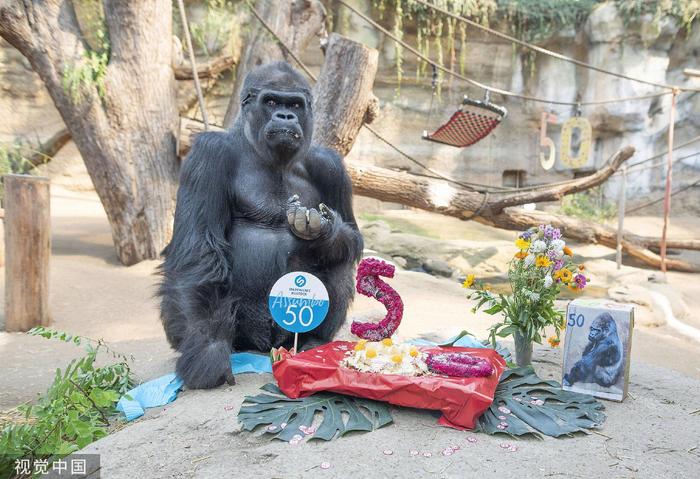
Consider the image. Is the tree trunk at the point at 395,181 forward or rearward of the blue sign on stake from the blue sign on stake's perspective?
rearward

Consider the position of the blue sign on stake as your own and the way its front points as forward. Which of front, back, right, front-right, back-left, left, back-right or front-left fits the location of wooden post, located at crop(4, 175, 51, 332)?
back-right

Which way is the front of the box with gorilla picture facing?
toward the camera

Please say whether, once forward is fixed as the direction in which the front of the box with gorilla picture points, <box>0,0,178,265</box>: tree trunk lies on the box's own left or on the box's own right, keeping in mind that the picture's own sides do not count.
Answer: on the box's own right

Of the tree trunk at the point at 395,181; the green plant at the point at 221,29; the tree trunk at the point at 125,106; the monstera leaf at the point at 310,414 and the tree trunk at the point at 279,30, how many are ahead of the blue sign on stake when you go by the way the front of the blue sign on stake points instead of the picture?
1

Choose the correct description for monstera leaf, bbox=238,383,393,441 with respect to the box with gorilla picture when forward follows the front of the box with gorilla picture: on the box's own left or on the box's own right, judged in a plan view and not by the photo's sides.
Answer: on the box's own right

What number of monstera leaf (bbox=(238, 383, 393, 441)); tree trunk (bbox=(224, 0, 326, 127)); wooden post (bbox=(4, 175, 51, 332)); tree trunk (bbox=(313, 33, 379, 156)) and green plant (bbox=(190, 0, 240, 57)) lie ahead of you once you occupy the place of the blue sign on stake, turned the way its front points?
1

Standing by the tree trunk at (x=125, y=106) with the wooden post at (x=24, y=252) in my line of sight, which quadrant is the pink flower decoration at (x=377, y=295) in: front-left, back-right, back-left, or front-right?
front-left

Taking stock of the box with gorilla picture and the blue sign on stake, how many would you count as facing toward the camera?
2

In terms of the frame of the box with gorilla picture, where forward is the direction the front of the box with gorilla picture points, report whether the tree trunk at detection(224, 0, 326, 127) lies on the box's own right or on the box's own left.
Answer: on the box's own right

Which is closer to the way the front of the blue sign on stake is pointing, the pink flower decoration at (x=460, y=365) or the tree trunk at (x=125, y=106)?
the pink flower decoration

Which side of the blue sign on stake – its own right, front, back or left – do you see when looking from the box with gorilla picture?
left

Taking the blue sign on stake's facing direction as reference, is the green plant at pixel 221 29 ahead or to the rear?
to the rear

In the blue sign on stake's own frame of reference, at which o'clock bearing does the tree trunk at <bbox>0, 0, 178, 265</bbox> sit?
The tree trunk is roughly at 5 o'clock from the blue sign on stake.

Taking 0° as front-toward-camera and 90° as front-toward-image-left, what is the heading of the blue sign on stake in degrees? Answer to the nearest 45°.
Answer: approximately 0°
